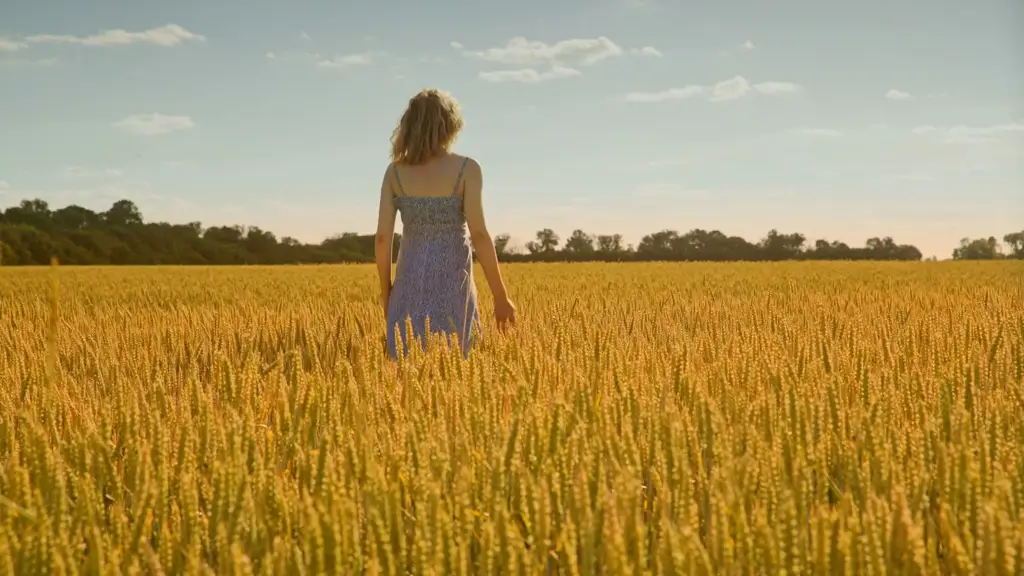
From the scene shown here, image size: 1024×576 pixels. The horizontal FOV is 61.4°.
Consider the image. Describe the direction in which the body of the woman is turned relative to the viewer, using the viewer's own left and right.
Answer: facing away from the viewer

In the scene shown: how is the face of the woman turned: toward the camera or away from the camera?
away from the camera
